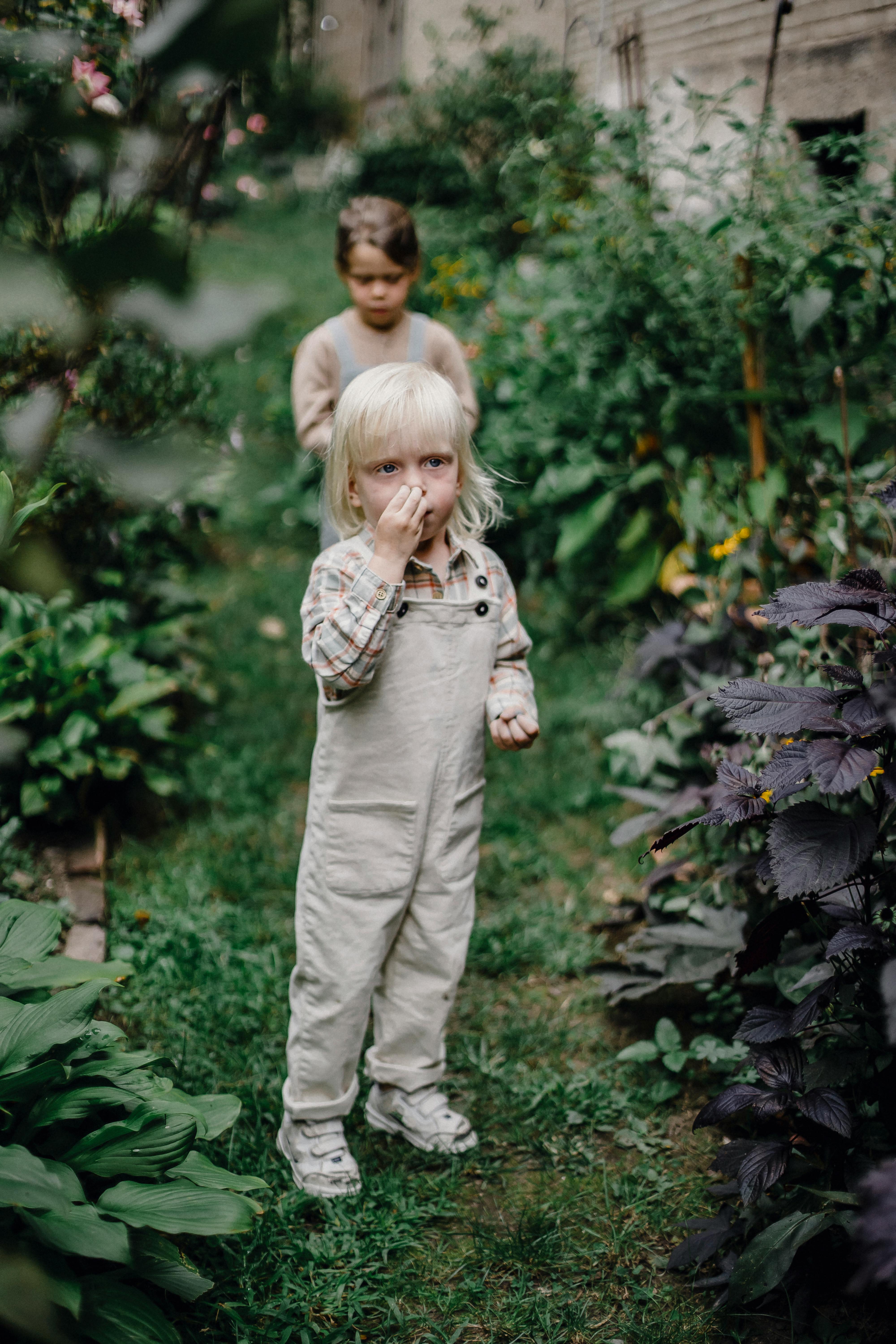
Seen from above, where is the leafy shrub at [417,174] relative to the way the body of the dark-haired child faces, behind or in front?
behind

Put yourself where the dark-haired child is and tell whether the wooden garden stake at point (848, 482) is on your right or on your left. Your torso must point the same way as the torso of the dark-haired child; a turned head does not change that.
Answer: on your left

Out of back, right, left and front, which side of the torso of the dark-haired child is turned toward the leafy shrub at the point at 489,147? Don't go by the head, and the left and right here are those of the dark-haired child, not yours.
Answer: back

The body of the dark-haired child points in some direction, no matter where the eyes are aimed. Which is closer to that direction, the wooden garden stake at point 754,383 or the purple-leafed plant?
the purple-leafed plant

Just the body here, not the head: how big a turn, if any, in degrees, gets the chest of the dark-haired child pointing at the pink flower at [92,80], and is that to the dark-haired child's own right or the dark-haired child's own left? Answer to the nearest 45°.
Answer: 0° — they already face it

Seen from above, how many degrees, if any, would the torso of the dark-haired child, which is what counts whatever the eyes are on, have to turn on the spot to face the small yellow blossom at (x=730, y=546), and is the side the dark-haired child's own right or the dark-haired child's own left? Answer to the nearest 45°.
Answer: approximately 90° to the dark-haired child's own left

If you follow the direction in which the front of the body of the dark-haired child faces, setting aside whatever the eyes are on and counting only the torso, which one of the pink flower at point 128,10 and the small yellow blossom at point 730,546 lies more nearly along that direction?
the pink flower

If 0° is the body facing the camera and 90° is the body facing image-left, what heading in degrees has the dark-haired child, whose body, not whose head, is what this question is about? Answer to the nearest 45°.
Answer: approximately 0°
